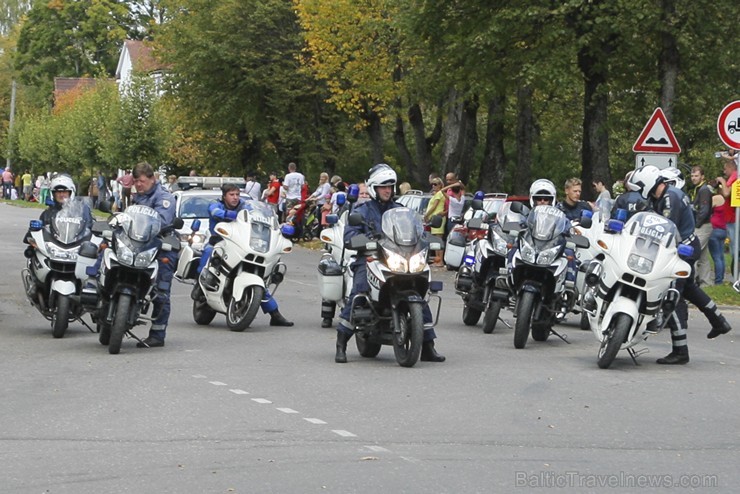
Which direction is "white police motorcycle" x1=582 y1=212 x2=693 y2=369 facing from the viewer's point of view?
toward the camera

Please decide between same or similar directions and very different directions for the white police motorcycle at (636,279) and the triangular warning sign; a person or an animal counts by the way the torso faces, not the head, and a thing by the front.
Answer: same or similar directions

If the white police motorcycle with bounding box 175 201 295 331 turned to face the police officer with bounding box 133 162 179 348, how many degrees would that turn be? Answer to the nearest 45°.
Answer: approximately 90° to its right

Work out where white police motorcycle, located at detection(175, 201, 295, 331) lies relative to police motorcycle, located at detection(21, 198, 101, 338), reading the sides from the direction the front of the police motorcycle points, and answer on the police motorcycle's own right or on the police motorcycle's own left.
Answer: on the police motorcycle's own left

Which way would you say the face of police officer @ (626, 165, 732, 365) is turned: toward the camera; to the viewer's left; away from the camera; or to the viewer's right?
to the viewer's left

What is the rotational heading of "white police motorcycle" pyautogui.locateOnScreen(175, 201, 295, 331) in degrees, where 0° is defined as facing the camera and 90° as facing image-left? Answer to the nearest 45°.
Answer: approximately 315°

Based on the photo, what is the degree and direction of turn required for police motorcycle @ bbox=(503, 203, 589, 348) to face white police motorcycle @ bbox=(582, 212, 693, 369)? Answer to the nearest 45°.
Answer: approximately 45° to its left

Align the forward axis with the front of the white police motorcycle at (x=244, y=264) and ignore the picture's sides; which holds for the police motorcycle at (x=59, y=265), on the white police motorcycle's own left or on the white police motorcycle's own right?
on the white police motorcycle's own right

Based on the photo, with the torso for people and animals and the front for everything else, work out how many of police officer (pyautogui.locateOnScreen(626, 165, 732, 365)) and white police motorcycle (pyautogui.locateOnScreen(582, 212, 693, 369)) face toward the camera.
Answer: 1

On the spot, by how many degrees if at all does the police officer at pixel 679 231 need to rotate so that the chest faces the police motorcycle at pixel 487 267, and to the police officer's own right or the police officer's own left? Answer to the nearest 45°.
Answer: approximately 45° to the police officer's own right

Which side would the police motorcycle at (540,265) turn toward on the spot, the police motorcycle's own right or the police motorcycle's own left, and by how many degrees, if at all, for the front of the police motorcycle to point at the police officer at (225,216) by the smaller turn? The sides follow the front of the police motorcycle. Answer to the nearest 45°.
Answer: approximately 90° to the police motorcycle's own right

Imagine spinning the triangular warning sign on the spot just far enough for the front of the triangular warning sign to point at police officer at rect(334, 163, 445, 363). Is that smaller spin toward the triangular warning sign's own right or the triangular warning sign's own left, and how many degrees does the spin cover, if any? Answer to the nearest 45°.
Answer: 0° — it already faces them

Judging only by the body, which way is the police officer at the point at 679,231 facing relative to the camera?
to the viewer's left

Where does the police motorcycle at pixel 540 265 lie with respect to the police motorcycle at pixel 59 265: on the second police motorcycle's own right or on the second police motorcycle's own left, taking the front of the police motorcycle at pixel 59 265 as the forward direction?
on the second police motorcycle's own left

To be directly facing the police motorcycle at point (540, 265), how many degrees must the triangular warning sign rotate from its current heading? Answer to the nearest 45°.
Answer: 0° — it already faces it

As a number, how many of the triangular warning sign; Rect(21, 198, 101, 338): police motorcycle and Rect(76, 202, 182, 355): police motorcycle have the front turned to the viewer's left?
0

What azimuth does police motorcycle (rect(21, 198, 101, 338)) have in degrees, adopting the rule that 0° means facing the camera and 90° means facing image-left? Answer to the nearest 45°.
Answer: approximately 0°
